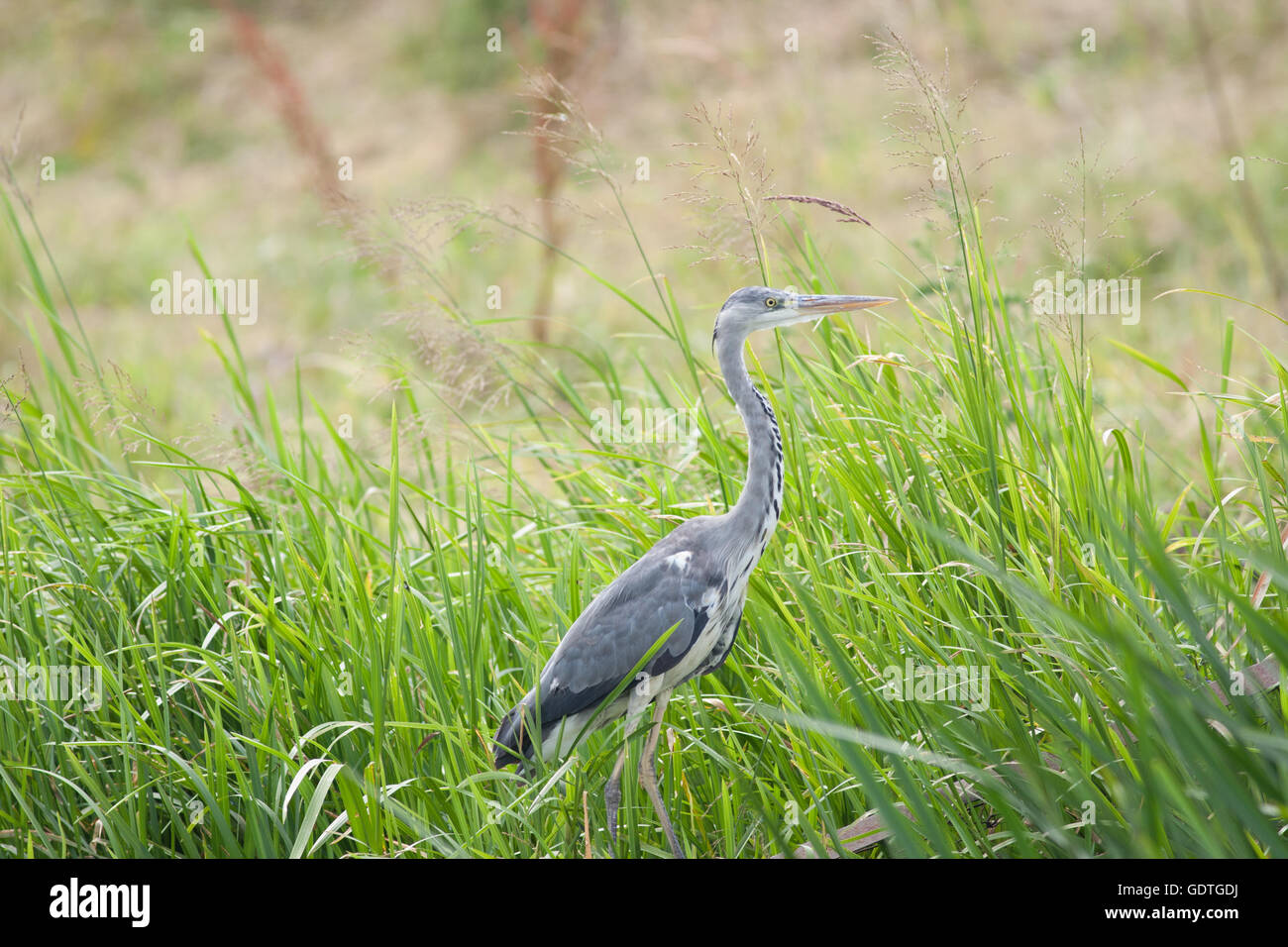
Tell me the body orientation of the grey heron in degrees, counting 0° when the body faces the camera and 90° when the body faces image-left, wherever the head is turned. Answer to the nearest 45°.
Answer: approximately 270°
